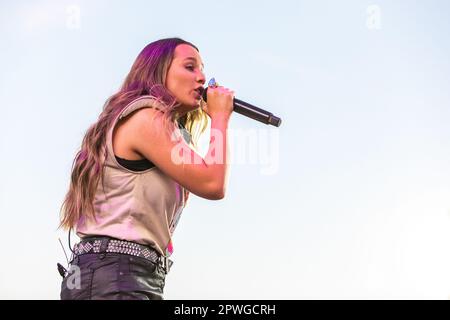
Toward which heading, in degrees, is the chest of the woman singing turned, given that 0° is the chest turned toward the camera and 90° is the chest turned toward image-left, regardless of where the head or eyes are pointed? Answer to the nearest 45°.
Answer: approximately 270°

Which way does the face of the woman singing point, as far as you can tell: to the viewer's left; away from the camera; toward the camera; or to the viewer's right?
to the viewer's right
